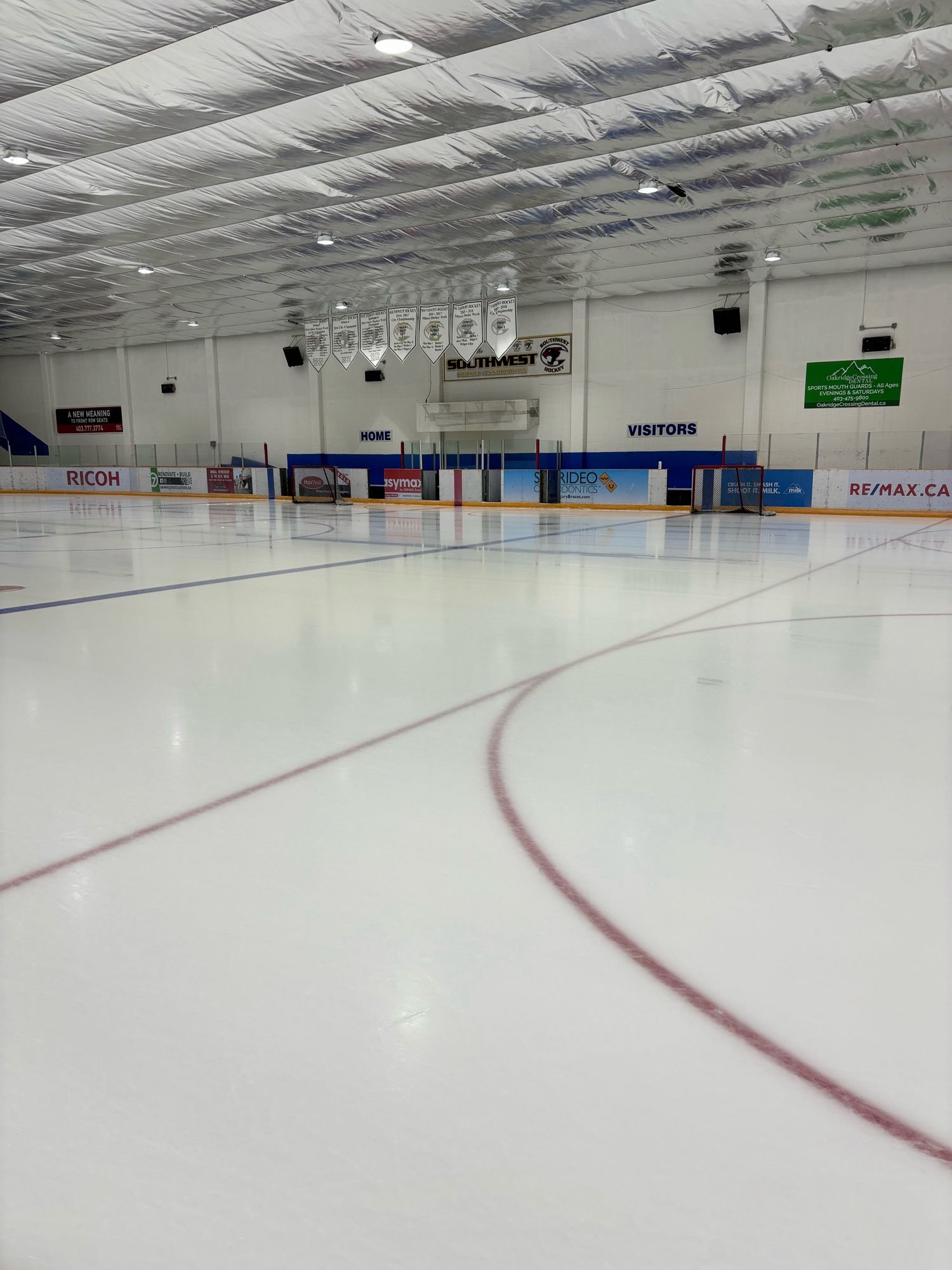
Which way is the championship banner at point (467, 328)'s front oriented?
toward the camera

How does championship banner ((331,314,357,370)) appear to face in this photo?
toward the camera

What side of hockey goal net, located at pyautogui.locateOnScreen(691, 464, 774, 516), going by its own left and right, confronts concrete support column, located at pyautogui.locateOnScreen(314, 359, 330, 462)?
right

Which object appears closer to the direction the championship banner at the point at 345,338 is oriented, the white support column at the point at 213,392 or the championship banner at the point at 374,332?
the championship banner

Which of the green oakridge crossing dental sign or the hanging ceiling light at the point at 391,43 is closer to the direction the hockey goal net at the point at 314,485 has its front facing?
the hanging ceiling light

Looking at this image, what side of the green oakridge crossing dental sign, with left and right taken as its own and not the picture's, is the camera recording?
front

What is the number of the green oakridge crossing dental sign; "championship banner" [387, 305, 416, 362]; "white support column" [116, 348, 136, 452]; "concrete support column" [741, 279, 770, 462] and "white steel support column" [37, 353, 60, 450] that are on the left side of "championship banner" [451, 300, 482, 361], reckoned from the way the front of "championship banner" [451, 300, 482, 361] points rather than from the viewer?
2

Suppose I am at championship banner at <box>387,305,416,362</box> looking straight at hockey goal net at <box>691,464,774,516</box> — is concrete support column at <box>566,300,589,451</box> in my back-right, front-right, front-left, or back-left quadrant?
front-left

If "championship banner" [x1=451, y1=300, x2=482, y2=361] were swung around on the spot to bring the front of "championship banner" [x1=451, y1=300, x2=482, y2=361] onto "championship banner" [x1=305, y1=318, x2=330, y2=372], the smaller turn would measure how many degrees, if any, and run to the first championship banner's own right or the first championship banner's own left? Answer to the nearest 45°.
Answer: approximately 135° to the first championship banner's own right

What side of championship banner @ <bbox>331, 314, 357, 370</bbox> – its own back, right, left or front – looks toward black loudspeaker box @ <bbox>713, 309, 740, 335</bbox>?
left
